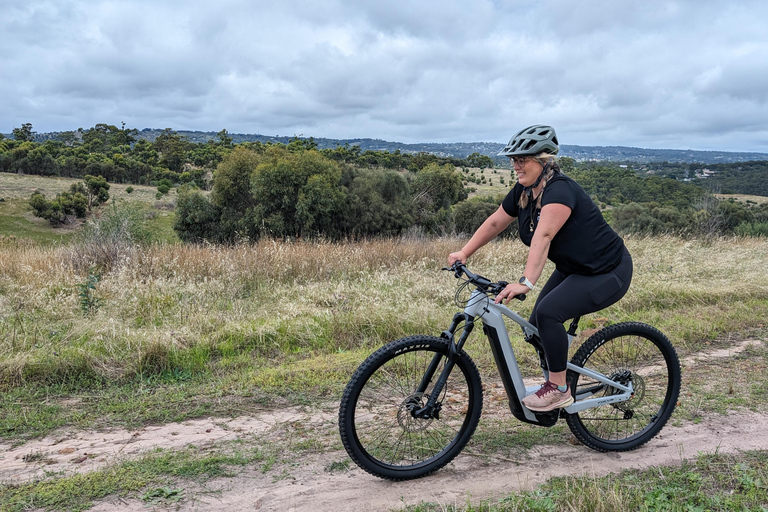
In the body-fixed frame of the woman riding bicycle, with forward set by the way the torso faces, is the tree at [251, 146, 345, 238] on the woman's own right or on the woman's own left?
on the woman's own right

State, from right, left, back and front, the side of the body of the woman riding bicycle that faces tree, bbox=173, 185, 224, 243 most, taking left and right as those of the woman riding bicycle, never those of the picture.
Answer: right

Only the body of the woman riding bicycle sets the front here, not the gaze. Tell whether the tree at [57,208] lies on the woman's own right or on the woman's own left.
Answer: on the woman's own right

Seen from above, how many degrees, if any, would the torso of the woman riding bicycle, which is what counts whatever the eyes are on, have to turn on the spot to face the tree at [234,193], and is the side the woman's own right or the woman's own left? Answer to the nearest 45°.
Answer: approximately 90° to the woman's own right

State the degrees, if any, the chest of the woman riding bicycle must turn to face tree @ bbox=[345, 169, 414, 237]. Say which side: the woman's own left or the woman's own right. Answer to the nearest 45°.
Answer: approximately 135° to the woman's own right

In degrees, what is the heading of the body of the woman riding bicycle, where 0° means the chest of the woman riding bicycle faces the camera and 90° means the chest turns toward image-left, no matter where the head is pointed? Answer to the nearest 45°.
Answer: approximately 45°
